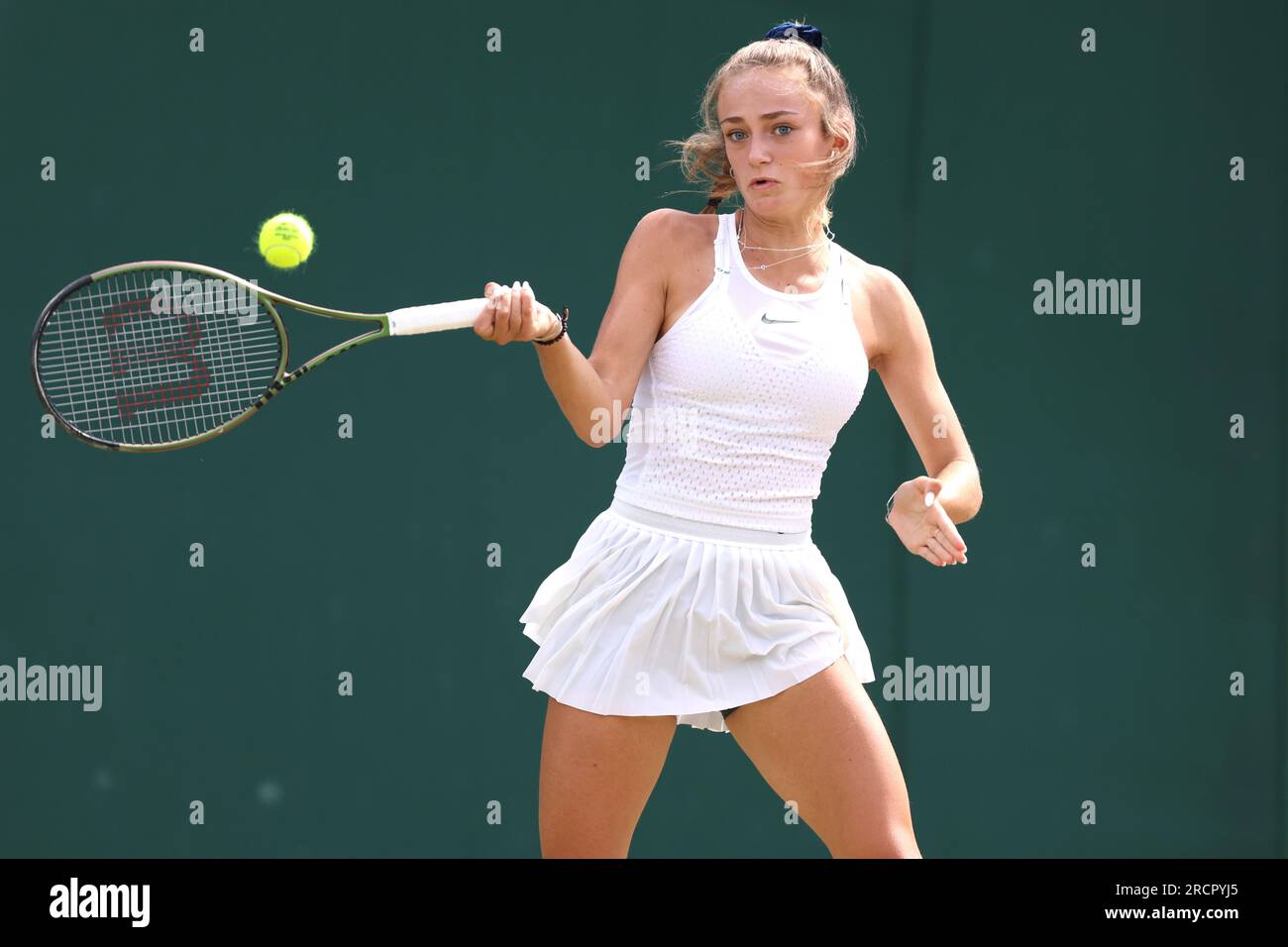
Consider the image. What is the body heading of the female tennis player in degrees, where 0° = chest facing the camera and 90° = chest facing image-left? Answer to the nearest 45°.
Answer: approximately 0°

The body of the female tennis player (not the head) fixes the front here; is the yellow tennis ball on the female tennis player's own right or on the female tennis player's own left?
on the female tennis player's own right

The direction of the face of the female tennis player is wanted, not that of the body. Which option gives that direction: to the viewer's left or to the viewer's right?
to the viewer's left
